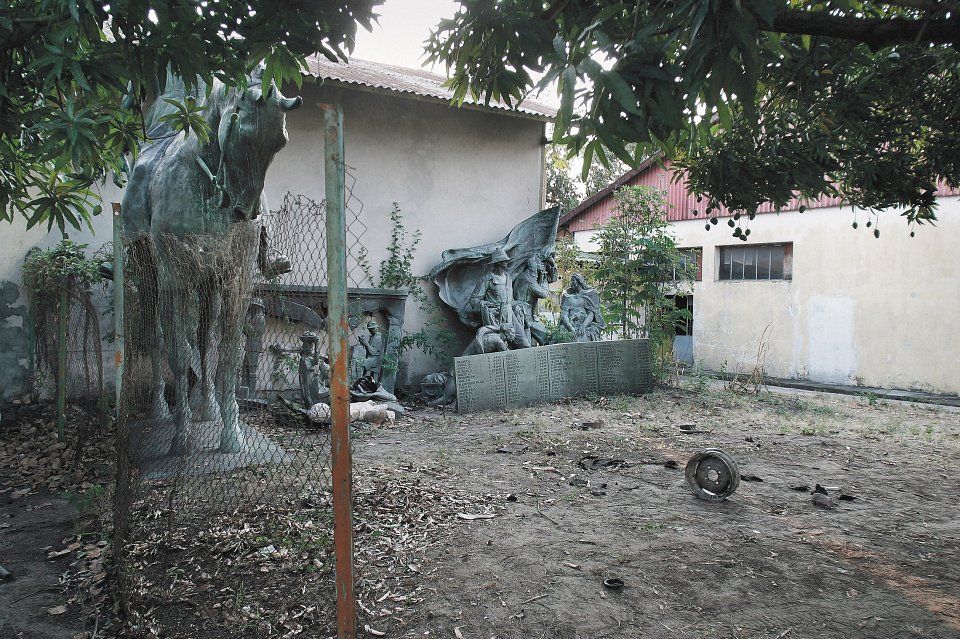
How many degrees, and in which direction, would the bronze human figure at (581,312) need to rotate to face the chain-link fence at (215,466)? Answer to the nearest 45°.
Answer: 0° — it already faces it

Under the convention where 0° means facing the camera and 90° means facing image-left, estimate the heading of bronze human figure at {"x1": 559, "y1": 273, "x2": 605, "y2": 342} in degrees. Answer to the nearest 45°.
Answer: approximately 0°

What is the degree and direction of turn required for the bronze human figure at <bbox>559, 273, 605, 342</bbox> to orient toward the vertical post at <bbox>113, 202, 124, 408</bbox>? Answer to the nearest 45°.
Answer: approximately 45° to its right

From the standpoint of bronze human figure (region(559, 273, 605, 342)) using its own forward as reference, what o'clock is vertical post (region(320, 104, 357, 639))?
The vertical post is roughly at 12 o'clock from the bronze human figure.

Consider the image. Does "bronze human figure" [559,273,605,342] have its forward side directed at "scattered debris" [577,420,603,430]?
yes

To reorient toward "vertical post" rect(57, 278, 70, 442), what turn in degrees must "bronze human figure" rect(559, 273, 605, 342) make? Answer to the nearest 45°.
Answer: approximately 45° to its right

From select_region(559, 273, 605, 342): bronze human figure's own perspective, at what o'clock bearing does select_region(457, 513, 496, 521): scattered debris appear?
The scattered debris is roughly at 12 o'clock from the bronze human figure.

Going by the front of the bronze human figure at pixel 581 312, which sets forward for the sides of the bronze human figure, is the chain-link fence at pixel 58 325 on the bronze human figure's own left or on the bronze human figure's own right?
on the bronze human figure's own right

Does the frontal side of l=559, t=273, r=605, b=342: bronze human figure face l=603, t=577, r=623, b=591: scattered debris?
yes

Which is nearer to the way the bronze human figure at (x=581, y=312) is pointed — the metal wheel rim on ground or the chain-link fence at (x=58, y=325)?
the metal wheel rim on ground
